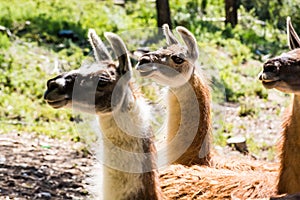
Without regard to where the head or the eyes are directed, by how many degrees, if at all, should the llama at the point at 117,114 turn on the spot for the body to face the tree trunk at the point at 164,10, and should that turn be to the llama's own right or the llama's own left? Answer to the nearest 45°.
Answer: approximately 90° to the llama's own right

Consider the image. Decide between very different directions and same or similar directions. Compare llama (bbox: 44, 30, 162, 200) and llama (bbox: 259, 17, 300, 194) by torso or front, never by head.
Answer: same or similar directions

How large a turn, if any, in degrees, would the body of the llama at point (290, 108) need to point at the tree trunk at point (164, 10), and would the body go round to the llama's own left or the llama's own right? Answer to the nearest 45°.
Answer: approximately 90° to the llama's own right

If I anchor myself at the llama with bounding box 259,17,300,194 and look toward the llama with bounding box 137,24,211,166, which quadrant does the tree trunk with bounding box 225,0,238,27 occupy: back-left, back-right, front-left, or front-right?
front-right

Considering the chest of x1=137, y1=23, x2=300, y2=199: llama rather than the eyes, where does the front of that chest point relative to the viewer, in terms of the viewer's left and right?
facing to the left of the viewer

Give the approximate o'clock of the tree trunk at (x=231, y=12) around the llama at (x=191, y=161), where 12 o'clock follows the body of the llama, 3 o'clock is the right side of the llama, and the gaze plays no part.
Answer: The tree trunk is roughly at 3 o'clock from the llama.

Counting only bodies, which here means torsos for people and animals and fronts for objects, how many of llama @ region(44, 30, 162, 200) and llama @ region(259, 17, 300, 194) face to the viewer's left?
2

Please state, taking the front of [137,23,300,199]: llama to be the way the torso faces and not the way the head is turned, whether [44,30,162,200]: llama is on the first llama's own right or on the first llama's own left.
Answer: on the first llama's own left

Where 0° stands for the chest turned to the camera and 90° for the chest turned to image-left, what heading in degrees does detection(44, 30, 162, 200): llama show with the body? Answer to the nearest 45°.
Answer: approximately 90°

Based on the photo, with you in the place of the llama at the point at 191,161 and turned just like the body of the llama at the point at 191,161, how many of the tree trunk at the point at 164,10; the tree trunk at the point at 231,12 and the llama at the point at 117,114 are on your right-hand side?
2

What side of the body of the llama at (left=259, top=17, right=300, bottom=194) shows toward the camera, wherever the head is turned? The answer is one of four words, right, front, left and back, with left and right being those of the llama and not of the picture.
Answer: left

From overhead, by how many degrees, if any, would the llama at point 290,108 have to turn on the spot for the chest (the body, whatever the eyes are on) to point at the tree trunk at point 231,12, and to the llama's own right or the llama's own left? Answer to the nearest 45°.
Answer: approximately 90° to the llama's own right

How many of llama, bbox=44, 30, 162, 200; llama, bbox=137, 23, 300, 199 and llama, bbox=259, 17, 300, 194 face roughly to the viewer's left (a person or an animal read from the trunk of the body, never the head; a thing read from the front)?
3
